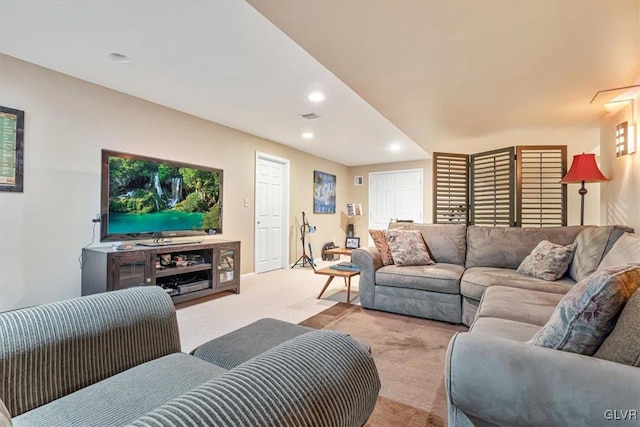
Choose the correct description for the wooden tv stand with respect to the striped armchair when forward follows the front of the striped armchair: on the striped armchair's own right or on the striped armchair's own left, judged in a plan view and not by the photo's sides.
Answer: on the striped armchair's own left

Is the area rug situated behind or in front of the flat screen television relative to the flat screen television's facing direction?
in front

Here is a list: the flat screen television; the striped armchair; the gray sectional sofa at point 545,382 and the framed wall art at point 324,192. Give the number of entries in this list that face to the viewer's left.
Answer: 1

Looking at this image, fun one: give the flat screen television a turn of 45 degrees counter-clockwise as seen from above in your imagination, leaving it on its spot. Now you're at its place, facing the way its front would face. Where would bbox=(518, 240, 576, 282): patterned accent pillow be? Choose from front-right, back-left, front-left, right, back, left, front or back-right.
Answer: front-right

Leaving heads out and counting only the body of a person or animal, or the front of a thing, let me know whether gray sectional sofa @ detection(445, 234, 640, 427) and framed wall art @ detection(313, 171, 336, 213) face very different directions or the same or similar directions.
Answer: very different directions

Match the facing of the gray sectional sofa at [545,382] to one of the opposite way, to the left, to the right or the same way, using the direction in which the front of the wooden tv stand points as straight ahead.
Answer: the opposite way

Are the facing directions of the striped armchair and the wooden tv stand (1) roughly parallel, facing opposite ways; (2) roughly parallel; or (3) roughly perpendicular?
roughly perpendicular

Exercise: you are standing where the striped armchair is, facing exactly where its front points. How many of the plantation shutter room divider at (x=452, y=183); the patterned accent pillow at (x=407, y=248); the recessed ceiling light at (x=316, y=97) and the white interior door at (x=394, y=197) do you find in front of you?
4

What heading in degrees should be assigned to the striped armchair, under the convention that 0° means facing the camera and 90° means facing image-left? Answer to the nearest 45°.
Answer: approximately 225°

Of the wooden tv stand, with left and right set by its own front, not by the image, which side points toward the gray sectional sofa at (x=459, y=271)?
front

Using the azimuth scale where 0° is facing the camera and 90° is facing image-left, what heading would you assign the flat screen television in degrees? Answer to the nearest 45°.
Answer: approximately 315°

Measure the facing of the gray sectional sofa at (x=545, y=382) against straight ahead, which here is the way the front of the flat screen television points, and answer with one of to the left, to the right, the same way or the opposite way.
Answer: the opposite way

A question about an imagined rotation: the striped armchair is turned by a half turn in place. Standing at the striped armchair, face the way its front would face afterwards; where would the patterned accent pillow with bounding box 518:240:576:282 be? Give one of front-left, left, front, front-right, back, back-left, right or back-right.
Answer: back-left

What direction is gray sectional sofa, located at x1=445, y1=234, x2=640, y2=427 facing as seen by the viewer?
to the viewer's left

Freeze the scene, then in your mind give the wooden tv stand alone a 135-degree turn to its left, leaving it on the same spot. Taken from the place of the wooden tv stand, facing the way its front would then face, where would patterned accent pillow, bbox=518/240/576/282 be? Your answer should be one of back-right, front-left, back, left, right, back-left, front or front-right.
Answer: back-right

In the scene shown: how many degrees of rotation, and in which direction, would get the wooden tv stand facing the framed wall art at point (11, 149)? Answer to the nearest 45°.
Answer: approximately 135° to its right

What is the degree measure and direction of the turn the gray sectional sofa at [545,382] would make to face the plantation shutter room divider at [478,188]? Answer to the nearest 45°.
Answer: approximately 90° to its right

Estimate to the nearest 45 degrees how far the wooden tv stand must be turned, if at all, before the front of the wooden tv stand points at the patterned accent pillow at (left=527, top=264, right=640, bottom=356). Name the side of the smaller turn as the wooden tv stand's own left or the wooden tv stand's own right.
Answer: approximately 45° to the wooden tv stand's own right

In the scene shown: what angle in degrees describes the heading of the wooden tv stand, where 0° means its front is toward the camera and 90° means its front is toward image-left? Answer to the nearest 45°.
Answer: approximately 315°
